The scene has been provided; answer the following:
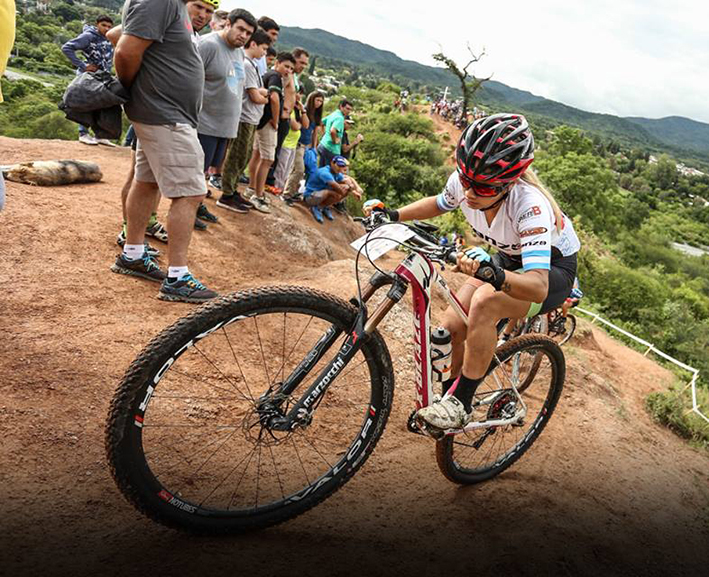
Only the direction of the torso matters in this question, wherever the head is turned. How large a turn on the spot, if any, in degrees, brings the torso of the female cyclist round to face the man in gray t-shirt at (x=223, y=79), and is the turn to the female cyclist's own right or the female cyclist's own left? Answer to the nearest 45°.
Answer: approximately 90° to the female cyclist's own right

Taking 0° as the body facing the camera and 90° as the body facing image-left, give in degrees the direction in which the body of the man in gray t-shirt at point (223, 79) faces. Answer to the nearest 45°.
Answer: approximately 315°

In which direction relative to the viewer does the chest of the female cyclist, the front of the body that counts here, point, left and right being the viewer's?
facing the viewer and to the left of the viewer

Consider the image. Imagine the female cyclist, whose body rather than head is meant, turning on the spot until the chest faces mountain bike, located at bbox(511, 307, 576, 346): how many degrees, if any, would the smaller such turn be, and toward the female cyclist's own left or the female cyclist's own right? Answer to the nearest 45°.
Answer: approximately 135° to the female cyclist's own right

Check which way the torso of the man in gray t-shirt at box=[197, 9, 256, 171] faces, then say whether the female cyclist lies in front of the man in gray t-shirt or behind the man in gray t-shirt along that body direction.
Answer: in front

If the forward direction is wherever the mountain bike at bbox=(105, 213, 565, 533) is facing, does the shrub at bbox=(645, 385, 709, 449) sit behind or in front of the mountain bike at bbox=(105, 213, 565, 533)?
behind
